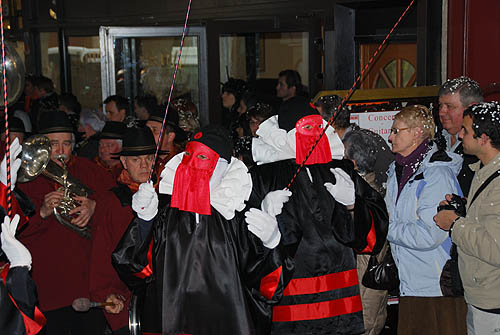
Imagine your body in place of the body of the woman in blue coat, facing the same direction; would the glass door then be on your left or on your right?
on your right

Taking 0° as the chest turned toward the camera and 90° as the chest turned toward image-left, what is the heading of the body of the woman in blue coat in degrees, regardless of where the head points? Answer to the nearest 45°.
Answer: approximately 90°

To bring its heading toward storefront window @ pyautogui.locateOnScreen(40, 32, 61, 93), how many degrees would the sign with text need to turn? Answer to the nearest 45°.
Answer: approximately 135° to its right

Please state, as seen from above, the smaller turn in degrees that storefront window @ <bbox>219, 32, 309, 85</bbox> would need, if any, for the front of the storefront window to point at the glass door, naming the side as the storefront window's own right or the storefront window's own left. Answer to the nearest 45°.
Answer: approximately 45° to the storefront window's own right

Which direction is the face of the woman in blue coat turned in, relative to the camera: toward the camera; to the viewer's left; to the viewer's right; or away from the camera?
to the viewer's left

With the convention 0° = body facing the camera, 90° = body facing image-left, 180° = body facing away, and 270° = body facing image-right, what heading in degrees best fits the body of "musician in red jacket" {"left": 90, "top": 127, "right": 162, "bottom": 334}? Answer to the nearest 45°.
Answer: approximately 315°

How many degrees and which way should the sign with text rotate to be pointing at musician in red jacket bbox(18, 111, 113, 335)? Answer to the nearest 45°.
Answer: approximately 45° to its right
